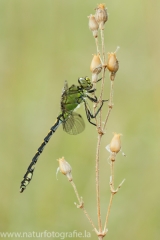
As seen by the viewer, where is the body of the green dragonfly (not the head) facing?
to the viewer's right
